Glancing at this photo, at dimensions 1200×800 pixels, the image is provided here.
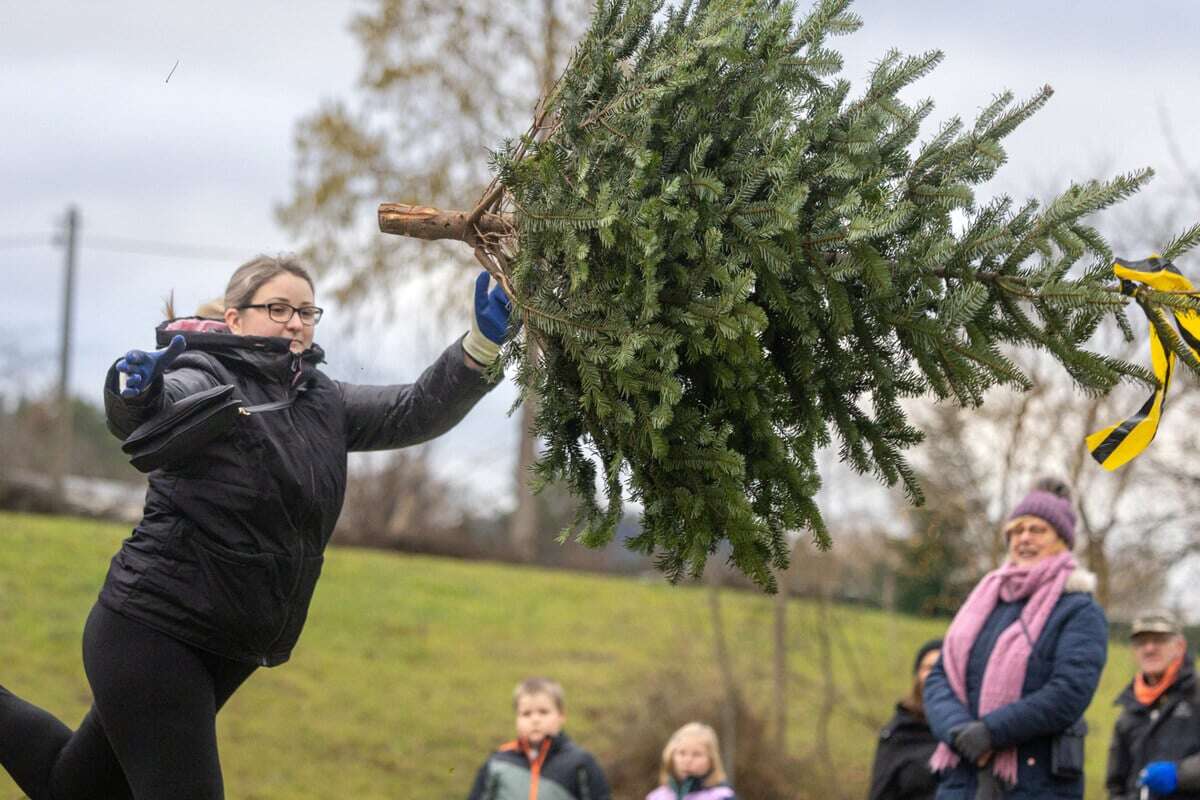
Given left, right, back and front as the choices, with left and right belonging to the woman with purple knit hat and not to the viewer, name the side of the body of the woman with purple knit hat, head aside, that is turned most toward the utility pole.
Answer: right

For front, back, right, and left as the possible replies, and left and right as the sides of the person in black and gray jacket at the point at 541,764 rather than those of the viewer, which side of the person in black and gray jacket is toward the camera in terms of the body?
front

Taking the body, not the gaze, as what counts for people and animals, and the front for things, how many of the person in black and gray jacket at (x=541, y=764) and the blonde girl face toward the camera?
2

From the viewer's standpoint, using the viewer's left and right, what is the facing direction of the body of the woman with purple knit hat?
facing the viewer and to the left of the viewer

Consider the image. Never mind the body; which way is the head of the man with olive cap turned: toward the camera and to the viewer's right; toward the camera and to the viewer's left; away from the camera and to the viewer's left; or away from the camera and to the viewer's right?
toward the camera and to the viewer's left

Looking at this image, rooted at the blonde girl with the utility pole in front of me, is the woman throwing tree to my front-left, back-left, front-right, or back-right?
back-left

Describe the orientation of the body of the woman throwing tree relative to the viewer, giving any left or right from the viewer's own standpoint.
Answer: facing the viewer and to the right of the viewer

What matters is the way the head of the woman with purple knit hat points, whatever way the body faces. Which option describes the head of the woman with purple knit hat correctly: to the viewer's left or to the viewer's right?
to the viewer's left

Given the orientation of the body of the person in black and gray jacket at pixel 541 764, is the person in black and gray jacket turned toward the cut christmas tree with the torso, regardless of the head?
yes

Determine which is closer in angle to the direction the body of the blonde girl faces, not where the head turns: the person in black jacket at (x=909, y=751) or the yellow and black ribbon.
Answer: the yellow and black ribbon

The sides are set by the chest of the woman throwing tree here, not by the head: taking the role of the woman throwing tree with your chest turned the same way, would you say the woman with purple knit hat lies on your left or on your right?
on your left
